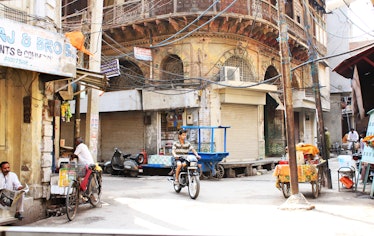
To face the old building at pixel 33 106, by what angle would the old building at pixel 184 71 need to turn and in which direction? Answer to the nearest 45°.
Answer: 0° — it already faces it

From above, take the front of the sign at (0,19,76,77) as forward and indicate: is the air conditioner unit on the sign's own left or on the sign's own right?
on the sign's own left

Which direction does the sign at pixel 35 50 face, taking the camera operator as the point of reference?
facing the viewer and to the right of the viewer

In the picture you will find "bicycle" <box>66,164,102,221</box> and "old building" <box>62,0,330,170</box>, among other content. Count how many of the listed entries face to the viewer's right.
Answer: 0

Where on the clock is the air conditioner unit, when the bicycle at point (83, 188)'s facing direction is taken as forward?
The air conditioner unit is roughly at 6 o'clock from the bicycle.

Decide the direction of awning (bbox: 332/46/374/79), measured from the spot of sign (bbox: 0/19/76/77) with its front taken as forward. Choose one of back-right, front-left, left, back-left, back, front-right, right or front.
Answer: front-left

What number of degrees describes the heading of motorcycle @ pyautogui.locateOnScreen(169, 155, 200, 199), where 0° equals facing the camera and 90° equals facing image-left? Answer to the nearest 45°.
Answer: approximately 315°
